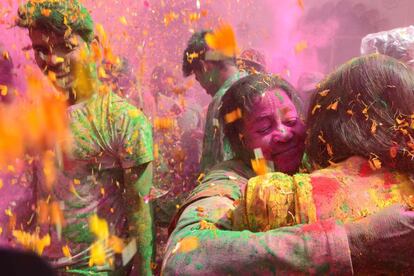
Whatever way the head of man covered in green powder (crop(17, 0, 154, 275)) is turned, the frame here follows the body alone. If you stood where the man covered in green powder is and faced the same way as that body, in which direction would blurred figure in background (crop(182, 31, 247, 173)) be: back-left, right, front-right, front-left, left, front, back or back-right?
back

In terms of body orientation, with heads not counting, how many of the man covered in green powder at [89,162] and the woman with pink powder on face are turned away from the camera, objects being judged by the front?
0

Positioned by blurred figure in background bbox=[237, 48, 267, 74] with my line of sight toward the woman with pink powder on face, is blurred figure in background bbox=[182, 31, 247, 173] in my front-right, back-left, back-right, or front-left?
front-right

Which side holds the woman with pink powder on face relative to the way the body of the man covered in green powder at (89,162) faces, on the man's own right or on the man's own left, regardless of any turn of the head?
on the man's own left

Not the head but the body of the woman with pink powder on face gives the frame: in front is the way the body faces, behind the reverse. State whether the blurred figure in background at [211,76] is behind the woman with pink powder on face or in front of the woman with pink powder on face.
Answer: behind

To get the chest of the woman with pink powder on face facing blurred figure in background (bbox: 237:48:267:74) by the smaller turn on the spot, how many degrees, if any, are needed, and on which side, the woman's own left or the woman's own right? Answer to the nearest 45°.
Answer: approximately 135° to the woman's own left

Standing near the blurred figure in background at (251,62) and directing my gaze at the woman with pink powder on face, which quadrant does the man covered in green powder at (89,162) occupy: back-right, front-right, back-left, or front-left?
front-right

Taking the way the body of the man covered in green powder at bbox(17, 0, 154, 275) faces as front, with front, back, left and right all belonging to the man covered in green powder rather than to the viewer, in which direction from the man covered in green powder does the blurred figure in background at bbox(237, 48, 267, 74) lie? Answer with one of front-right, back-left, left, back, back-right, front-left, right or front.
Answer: back

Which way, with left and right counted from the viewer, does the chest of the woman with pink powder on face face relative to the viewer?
facing the viewer and to the right of the viewer
